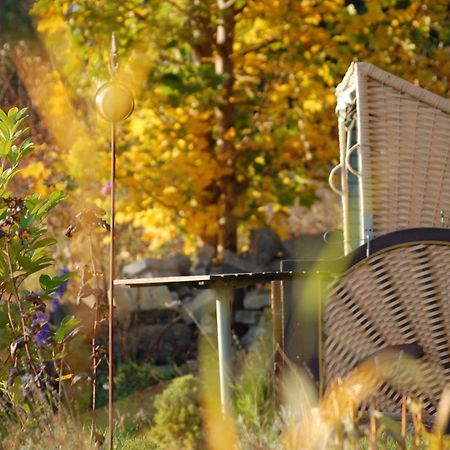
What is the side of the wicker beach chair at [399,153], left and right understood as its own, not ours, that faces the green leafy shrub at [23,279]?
front

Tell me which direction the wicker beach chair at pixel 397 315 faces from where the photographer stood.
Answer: facing to the left of the viewer

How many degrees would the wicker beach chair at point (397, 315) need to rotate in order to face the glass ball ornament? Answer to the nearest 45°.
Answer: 0° — it already faces it

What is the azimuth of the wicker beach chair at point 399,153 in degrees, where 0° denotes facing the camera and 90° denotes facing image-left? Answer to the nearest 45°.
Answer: approximately 90°

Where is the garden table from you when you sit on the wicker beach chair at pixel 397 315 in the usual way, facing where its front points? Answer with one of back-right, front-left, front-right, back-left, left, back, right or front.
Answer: front

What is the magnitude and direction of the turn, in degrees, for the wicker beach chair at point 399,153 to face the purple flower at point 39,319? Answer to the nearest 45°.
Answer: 0° — it already faces it

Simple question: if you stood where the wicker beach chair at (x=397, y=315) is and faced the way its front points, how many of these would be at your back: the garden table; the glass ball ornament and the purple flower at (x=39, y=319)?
0
